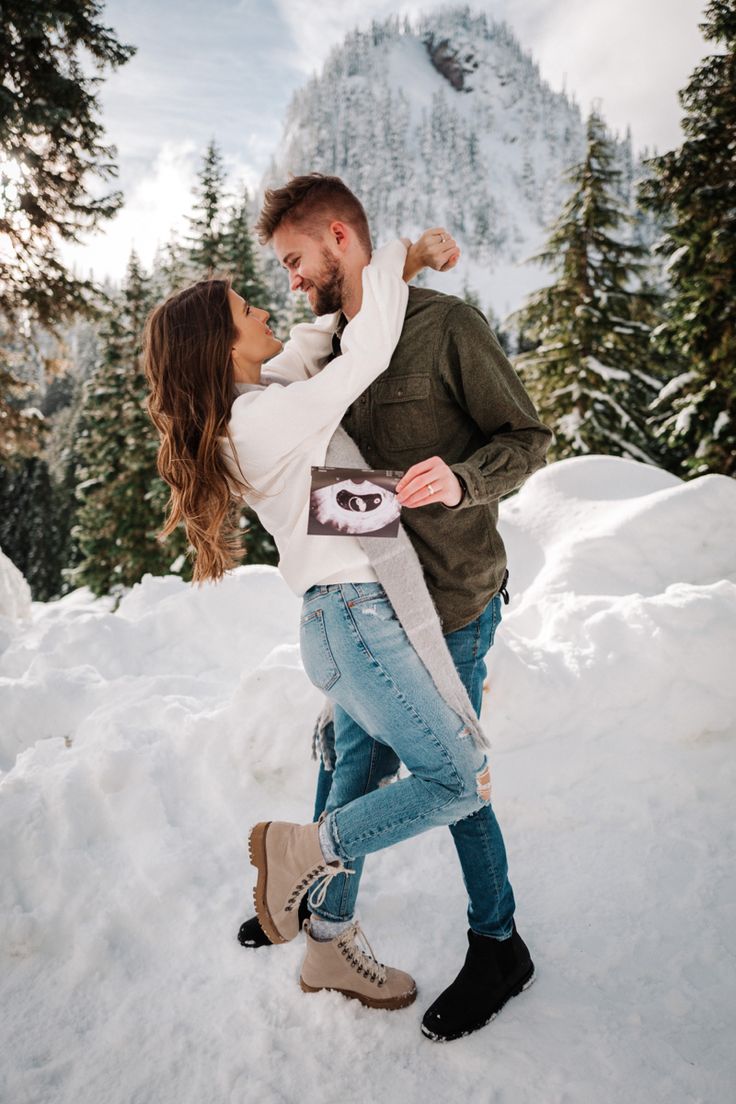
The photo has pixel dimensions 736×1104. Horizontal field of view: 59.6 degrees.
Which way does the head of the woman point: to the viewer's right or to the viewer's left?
to the viewer's right

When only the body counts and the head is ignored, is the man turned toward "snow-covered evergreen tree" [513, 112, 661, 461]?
no

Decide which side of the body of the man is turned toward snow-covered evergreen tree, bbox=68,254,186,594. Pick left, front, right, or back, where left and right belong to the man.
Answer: right

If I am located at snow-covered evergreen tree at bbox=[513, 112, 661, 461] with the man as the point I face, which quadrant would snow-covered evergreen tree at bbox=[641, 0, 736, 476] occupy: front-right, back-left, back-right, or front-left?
front-left

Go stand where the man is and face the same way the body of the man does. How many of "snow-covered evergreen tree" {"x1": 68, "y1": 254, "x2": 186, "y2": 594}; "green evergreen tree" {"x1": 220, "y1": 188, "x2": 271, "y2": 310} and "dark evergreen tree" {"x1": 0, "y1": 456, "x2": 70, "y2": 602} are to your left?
0

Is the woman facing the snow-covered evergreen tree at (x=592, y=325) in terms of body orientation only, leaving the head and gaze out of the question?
no

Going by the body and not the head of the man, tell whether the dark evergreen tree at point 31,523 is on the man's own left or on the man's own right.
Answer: on the man's own right

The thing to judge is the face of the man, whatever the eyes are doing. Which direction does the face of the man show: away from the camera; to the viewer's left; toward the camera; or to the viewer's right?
to the viewer's left

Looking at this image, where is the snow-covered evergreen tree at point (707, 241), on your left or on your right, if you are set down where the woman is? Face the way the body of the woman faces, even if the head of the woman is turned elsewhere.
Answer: on your left

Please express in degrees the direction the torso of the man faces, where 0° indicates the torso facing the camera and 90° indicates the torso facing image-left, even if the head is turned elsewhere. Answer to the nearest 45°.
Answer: approximately 45°

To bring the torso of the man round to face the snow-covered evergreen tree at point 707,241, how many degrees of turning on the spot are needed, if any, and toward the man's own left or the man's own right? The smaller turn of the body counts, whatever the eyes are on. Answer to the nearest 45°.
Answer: approximately 180°

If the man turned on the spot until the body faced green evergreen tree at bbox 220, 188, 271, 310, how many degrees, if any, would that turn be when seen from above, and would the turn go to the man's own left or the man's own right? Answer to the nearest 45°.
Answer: approximately 135° to the man's own right

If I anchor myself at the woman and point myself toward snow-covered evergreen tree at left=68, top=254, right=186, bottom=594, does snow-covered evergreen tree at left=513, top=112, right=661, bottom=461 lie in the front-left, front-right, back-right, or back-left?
front-right

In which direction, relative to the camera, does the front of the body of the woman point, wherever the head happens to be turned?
to the viewer's right

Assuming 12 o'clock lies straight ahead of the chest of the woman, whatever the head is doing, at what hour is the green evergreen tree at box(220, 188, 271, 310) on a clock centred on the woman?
The green evergreen tree is roughly at 9 o'clock from the woman.

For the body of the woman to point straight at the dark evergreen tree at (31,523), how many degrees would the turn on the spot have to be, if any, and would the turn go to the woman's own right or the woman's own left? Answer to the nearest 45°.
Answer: approximately 135° to the woman's own left
